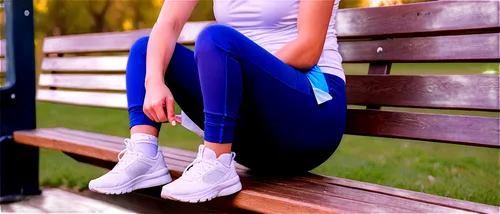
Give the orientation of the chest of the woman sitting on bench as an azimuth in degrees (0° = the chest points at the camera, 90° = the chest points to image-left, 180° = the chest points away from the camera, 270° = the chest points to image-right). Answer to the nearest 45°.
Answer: approximately 45°

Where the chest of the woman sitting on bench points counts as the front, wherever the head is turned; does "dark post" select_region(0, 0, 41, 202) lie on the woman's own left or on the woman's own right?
on the woman's own right

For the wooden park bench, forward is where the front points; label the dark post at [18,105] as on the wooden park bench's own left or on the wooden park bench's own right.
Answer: on the wooden park bench's own right

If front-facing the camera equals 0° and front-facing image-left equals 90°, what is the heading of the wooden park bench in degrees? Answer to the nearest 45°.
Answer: approximately 45°
